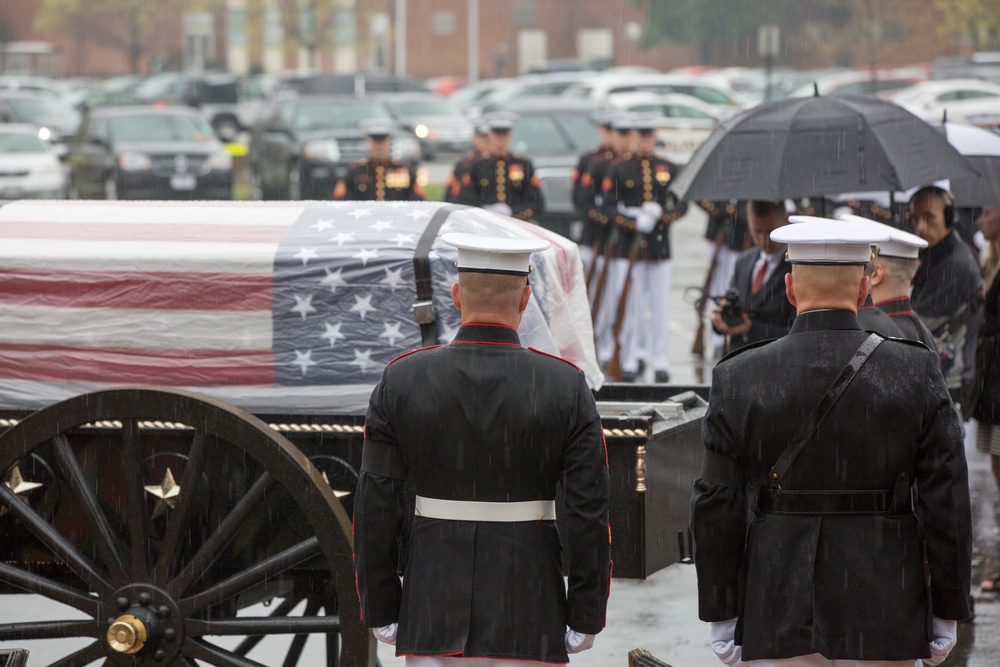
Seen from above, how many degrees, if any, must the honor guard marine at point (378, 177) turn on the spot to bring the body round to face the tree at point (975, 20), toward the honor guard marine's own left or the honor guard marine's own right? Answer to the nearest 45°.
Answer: approximately 135° to the honor guard marine's own left

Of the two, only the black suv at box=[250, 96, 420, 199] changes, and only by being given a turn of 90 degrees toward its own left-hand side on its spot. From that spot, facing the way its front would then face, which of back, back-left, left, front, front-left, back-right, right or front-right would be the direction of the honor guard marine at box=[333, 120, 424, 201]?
back-right

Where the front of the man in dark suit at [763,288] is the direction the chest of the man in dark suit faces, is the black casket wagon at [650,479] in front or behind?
in front

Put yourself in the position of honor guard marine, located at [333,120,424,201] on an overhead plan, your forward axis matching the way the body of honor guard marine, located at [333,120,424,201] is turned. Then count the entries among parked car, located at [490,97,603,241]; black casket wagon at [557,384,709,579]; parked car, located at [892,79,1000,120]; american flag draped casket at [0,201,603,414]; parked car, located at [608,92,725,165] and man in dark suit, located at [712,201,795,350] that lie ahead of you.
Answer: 3

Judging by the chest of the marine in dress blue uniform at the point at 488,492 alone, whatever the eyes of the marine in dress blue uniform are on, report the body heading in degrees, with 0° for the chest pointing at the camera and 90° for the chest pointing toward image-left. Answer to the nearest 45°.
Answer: approximately 180°

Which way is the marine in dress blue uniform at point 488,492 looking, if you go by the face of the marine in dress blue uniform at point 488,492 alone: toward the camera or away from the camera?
away from the camera

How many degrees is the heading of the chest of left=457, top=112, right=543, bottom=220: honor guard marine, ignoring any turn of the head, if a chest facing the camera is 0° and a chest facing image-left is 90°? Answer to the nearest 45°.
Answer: approximately 0°

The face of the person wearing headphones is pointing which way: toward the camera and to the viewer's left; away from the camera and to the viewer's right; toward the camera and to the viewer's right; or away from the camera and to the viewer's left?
toward the camera and to the viewer's left

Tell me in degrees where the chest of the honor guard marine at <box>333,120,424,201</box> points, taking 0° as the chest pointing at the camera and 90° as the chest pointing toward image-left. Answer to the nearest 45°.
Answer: approximately 0°

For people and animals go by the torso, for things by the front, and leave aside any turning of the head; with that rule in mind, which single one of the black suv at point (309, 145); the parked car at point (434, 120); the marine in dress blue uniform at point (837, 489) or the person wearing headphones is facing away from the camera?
the marine in dress blue uniform

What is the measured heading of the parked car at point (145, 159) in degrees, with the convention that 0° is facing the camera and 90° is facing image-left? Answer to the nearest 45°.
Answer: approximately 315°

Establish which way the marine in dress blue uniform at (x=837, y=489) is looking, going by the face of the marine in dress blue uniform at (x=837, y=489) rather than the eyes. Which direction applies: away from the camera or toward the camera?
away from the camera

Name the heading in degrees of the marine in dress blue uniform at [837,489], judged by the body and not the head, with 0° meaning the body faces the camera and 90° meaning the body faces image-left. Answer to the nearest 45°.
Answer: approximately 180°

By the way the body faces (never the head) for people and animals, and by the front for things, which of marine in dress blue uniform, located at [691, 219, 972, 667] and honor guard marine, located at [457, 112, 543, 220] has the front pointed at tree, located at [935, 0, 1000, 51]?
the marine in dress blue uniform

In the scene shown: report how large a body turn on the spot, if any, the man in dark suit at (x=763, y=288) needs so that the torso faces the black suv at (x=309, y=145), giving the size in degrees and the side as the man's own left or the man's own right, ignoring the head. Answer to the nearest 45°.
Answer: approximately 90° to the man's own right
